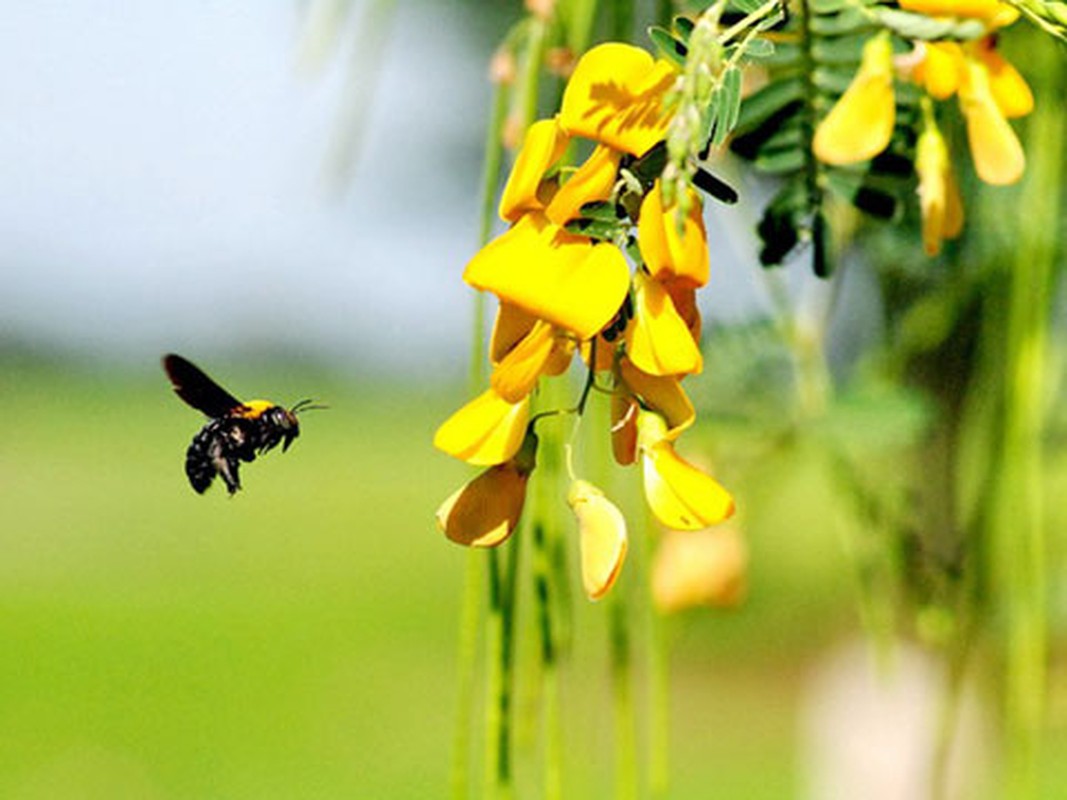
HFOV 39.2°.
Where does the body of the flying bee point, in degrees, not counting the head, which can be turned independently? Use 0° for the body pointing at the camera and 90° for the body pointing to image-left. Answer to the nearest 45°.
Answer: approximately 270°
